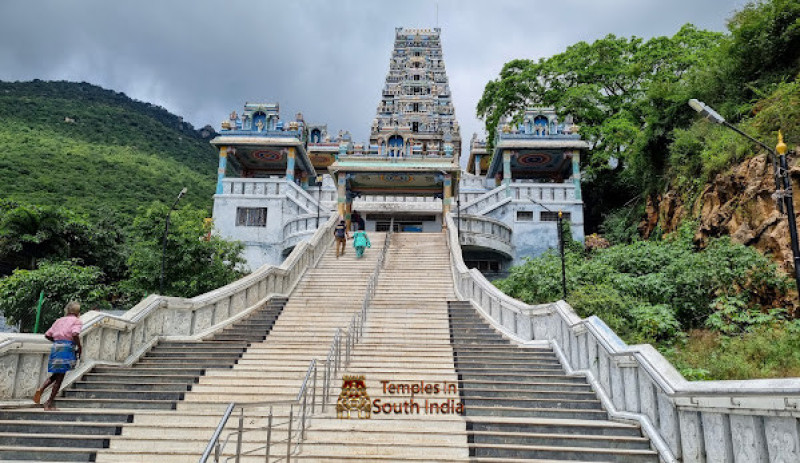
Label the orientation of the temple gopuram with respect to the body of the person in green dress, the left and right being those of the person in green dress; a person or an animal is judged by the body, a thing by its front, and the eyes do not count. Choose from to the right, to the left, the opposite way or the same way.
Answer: the opposite way

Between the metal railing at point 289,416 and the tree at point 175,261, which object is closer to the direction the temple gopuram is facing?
the metal railing

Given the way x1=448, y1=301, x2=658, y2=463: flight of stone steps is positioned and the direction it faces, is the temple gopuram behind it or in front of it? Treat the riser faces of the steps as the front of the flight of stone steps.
behind

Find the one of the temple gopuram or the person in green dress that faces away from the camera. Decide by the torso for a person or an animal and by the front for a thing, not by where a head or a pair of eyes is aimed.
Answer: the person in green dress

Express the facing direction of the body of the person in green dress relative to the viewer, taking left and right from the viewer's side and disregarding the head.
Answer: facing away from the viewer

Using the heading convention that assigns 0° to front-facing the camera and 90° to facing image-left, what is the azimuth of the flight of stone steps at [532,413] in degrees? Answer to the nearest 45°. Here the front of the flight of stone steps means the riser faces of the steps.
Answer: approximately 0°

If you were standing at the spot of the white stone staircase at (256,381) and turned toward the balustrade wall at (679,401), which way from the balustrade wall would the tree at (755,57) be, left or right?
left

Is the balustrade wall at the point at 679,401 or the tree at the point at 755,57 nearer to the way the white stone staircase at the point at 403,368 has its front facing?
the balustrade wall

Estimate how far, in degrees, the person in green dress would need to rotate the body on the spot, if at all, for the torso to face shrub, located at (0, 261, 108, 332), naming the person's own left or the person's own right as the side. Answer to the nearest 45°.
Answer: approximately 90° to the person's own left

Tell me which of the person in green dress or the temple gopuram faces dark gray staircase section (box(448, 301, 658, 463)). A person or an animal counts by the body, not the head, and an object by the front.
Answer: the temple gopuram

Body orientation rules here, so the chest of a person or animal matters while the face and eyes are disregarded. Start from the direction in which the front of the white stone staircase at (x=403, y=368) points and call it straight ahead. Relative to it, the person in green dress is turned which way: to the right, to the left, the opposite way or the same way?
the opposite way
